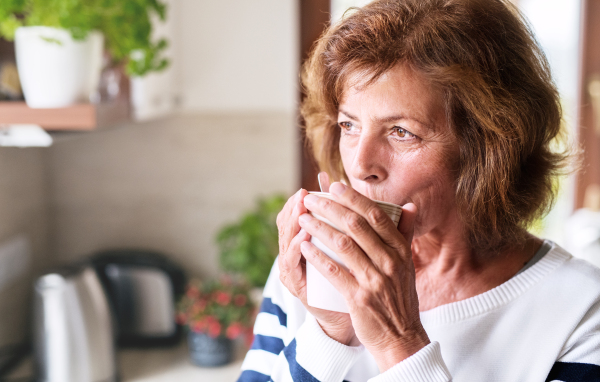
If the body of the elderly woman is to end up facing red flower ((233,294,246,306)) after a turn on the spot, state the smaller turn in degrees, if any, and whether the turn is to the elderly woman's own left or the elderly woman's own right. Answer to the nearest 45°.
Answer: approximately 90° to the elderly woman's own right

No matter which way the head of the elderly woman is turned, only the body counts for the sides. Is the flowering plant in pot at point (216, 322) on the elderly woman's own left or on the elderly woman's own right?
on the elderly woman's own right

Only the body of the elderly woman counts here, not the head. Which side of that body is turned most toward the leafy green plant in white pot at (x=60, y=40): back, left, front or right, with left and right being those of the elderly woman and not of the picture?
right

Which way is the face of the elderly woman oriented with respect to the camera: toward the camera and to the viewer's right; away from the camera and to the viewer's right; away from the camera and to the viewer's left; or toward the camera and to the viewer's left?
toward the camera and to the viewer's left

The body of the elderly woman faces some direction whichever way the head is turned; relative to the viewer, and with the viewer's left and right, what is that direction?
facing the viewer and to the left of the viewer

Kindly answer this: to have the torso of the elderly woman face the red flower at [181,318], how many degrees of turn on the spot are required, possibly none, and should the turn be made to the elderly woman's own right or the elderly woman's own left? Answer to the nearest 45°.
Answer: approximately 90° to the elderly woman's own right
